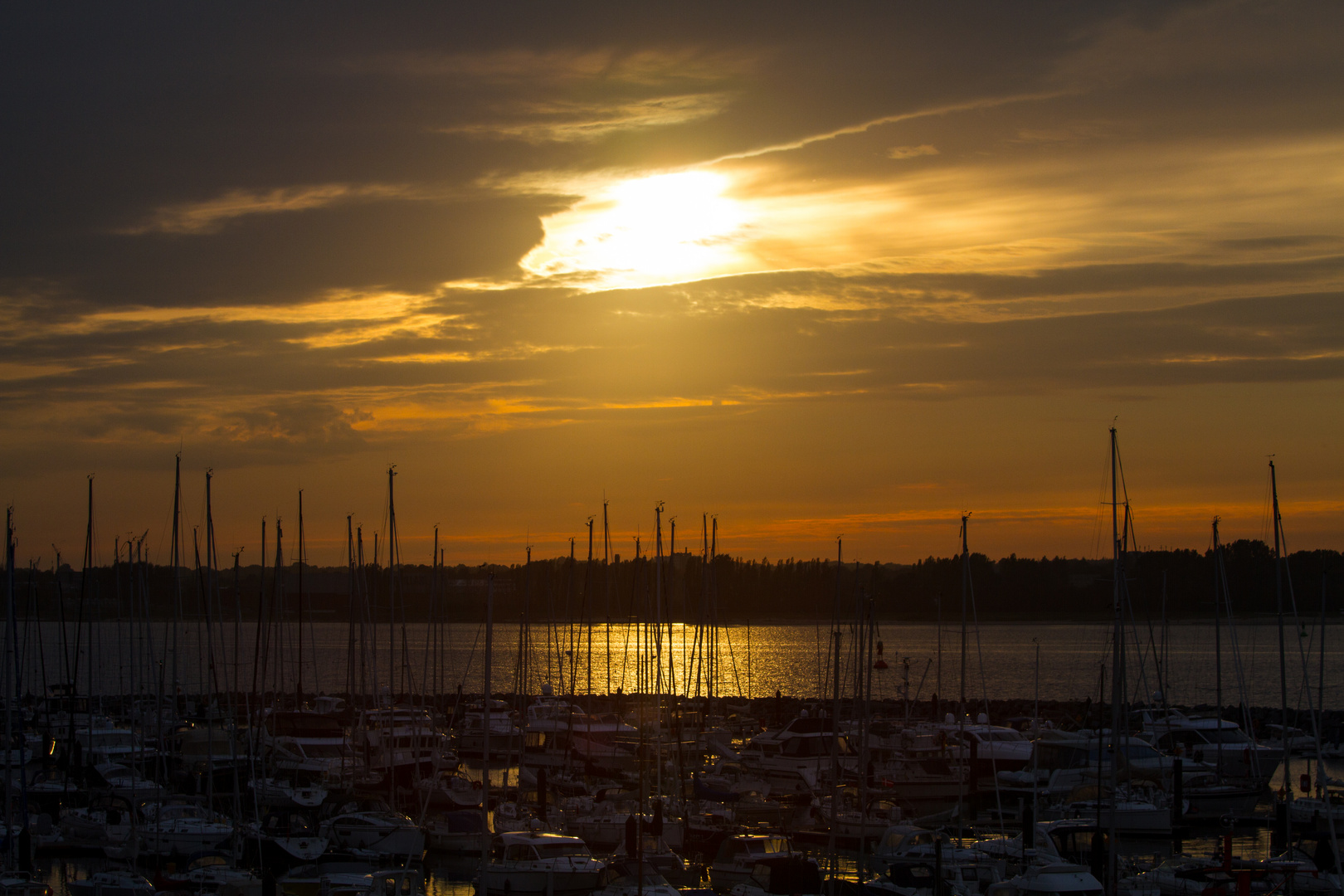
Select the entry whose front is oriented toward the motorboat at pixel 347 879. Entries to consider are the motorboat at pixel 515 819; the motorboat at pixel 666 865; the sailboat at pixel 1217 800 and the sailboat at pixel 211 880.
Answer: the sailboat at pixel 211 880

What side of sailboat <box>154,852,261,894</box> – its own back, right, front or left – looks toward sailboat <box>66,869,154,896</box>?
back

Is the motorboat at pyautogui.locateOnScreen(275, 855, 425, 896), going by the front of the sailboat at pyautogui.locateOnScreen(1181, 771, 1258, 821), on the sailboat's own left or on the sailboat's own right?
on the sailboat's own right

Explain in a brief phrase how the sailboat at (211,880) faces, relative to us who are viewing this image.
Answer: facing to the right of the viewer
